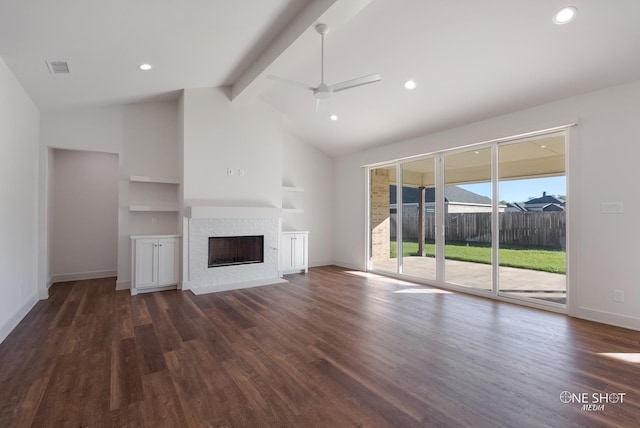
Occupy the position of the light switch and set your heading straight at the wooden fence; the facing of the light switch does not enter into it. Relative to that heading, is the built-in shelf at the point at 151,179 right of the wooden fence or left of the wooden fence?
left

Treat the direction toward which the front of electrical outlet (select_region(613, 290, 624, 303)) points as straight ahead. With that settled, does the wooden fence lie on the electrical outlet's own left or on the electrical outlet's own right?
on the electrical outlet's own right

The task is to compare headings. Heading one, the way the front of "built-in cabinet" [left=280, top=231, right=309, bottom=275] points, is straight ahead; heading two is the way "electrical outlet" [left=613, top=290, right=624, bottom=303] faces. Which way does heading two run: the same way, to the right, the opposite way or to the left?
to the right

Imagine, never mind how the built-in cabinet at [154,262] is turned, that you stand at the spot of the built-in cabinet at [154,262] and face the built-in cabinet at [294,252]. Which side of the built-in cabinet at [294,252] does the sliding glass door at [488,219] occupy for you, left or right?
right

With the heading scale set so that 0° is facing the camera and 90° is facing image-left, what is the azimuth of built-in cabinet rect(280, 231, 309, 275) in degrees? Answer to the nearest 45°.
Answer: approximately 315°

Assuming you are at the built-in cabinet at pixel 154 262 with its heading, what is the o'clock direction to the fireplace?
The fireplace is roughly at 9 o'clock from the built-in cabinet.

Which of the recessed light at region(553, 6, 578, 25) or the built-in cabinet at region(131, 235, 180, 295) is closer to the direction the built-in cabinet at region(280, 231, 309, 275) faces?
the recessed light

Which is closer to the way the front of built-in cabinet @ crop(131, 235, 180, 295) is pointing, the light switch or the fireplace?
the light switch
